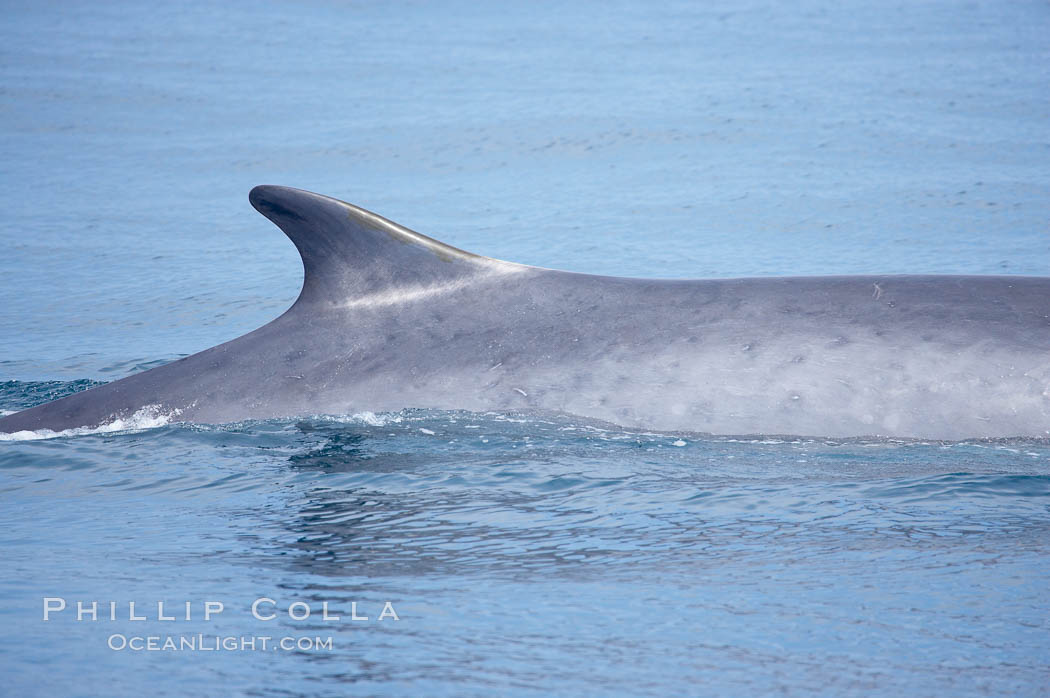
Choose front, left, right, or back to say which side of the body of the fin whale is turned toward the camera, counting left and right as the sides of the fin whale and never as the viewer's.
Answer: right
